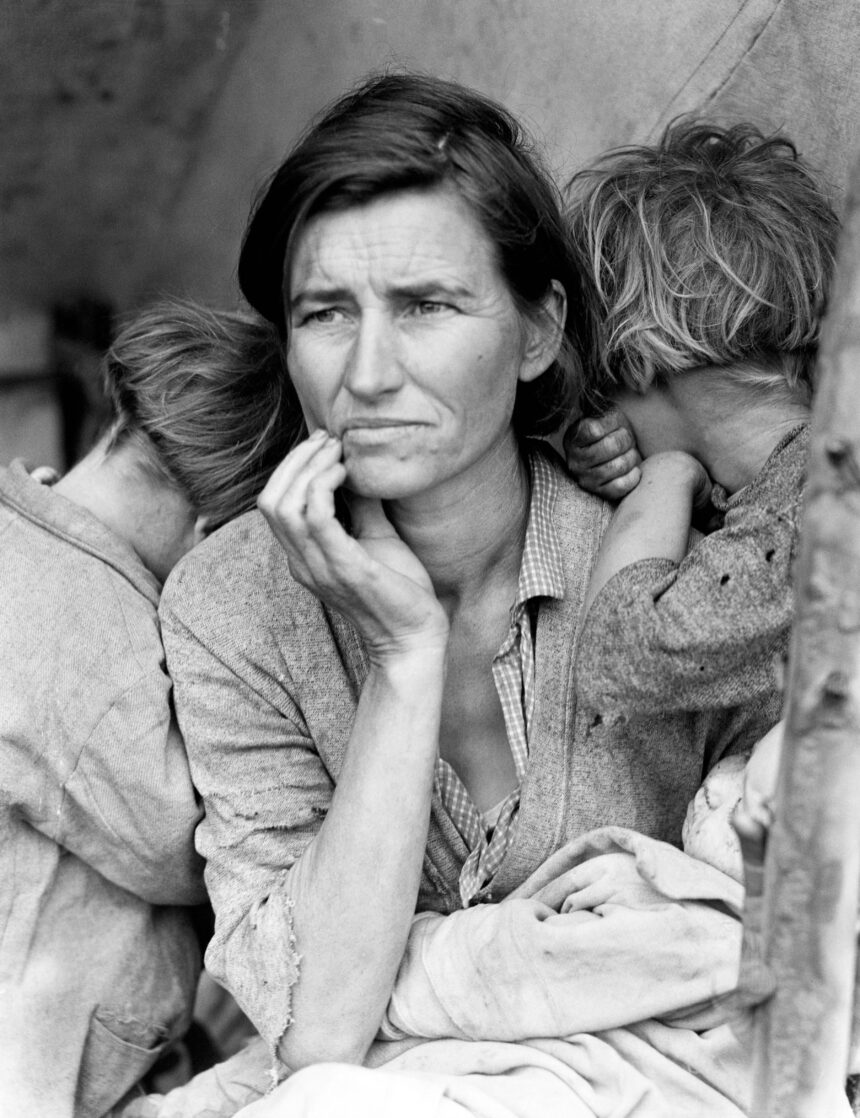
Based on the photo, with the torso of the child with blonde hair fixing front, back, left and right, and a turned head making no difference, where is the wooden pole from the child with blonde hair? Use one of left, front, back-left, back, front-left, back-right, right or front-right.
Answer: back-left

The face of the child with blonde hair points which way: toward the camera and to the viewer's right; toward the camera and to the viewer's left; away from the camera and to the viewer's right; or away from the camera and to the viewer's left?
away from the camera and to the viewer's left

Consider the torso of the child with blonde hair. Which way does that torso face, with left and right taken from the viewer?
facing away from the viewer and to the left of the viewer

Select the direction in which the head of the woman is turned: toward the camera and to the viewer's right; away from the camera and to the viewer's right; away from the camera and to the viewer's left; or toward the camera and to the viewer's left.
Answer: toward the camera and to the viewer's left
